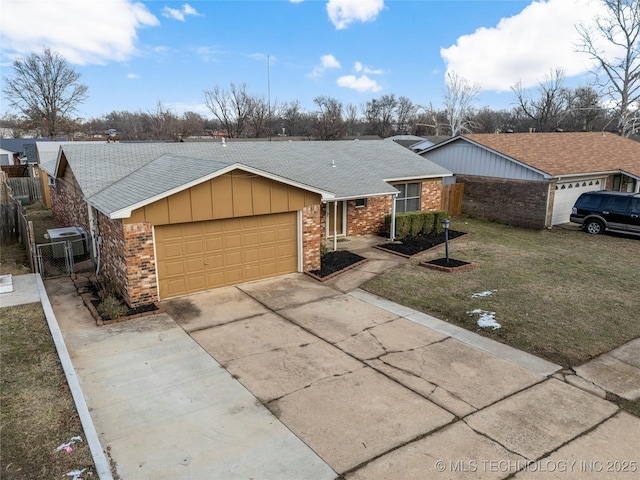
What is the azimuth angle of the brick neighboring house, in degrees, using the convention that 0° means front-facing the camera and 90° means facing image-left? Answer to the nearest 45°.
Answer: approximately 315°

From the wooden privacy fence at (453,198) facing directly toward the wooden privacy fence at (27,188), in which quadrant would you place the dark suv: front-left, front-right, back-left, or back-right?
back-left

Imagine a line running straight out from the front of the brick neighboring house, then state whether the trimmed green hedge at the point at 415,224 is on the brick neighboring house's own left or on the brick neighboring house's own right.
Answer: on the brick neighboring house's own right

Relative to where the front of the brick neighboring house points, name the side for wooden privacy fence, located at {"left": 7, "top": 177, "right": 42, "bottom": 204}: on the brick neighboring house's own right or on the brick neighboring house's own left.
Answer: on the brick neighboring house's own right

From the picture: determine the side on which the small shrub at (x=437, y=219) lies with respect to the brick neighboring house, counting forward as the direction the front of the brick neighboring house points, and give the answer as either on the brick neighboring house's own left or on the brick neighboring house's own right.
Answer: on the brick neighboring house's own right

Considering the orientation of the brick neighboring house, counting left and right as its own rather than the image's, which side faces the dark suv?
front

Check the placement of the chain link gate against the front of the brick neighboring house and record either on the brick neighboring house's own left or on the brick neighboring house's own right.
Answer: on the brick neighboring house's own right

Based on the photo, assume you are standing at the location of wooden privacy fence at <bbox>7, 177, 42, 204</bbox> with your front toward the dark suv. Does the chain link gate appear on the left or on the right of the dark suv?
right

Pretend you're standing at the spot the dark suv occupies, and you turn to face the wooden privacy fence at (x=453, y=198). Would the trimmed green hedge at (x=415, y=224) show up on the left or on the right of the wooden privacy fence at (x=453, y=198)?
left
